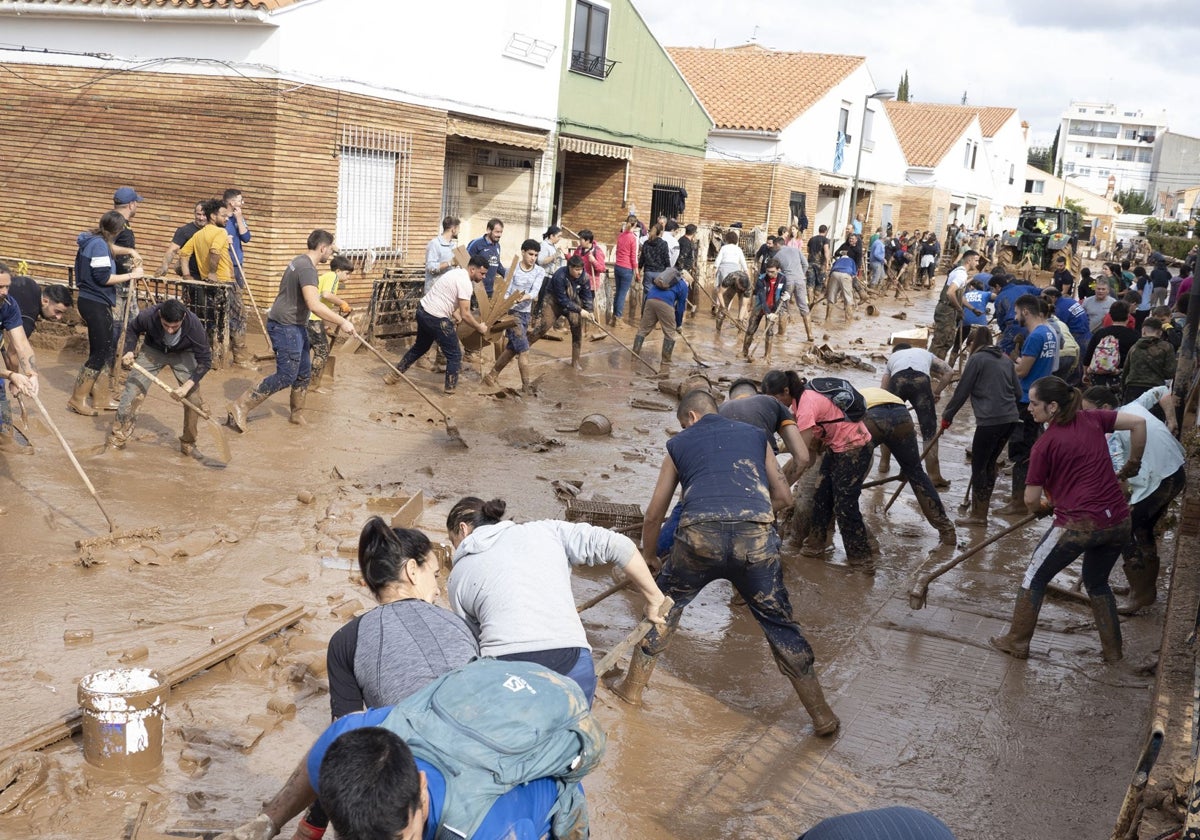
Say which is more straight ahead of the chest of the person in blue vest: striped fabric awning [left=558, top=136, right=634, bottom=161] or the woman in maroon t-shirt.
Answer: the striped fabric awning

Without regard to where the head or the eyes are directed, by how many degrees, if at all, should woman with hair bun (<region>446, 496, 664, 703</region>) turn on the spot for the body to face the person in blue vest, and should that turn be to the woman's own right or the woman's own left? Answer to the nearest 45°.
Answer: approximately 90° to the woman's own right

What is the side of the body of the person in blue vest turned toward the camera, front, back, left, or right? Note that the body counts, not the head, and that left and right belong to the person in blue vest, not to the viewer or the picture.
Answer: back

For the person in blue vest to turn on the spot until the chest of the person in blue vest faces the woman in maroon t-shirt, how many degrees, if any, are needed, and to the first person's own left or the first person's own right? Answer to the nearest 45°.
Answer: approximately 45° to the first person's own right

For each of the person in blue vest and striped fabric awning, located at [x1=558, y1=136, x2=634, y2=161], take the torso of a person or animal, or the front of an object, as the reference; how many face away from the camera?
1

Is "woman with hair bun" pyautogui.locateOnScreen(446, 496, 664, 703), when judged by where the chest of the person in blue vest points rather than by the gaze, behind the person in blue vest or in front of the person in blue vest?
behind

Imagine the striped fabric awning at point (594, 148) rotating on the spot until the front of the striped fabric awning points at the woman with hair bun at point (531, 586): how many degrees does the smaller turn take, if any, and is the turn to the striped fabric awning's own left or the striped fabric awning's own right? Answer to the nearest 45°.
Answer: approximately 45° to the striped fabric awning's own right

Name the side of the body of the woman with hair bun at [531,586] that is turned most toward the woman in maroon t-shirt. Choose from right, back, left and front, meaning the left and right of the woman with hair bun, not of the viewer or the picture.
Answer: right

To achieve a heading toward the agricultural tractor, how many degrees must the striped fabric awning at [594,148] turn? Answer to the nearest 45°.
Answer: approximately 90° to its left
